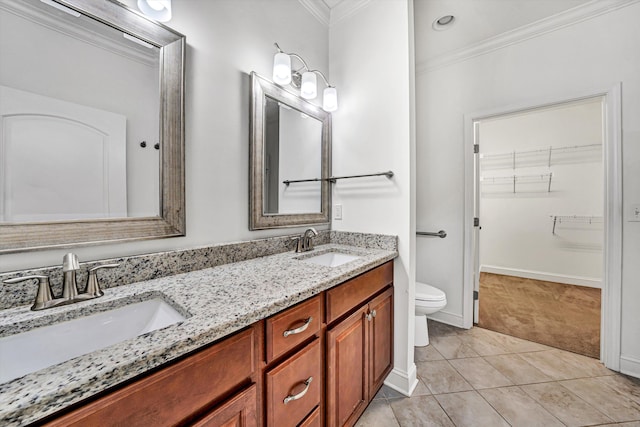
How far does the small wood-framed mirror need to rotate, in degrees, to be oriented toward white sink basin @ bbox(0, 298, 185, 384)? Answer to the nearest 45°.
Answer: approximately 90° to its right

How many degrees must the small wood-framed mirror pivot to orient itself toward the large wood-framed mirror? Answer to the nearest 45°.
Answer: approximately 90° to its right

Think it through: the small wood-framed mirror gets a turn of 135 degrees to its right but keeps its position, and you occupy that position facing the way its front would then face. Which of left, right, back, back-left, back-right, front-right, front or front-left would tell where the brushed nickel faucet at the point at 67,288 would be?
front-left

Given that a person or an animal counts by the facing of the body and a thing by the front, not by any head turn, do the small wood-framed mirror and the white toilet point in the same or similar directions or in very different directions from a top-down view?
same or similar directions

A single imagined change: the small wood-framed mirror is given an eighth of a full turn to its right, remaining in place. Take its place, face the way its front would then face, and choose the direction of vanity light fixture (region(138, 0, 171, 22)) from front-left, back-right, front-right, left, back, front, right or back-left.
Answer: front-right

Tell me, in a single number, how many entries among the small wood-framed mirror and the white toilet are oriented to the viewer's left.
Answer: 0

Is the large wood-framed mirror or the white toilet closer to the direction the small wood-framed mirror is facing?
the white toilet

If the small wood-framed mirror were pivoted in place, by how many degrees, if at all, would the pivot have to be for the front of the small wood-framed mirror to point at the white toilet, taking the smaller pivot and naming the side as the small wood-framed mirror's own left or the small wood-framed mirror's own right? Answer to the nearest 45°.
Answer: approximately 45° to the small wood-framed mirror's own left
